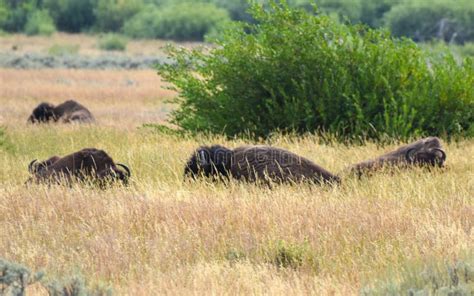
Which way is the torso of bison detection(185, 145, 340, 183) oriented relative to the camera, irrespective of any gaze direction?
to the viewer's left

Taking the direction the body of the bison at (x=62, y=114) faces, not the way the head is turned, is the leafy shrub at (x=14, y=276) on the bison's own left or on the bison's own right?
on the bison's own left

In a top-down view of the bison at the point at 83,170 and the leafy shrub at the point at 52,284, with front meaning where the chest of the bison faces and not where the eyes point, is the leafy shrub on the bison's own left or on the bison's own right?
on the bison's own right

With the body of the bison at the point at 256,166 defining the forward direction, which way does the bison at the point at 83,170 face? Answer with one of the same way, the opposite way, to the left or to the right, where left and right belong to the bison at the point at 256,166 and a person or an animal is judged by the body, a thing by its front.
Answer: the opposite way

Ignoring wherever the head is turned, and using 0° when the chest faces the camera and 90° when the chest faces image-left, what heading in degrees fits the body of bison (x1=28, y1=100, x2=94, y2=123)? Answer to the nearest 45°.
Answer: approximately 90°

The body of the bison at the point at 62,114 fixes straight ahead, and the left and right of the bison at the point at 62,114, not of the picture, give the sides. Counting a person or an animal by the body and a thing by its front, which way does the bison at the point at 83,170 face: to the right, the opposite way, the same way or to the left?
the opposite way

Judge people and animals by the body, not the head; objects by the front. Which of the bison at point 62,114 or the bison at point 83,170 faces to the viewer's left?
the bison at point 62,114

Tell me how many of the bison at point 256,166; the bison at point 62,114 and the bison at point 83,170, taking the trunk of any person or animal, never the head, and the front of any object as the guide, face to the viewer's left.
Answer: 2

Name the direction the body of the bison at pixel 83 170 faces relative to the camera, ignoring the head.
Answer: to the viewer's right

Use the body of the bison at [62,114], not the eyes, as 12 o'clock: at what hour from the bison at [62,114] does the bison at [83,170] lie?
the bison at [83,170] is roughly at 9 o'clock from the bison at [62,114].
